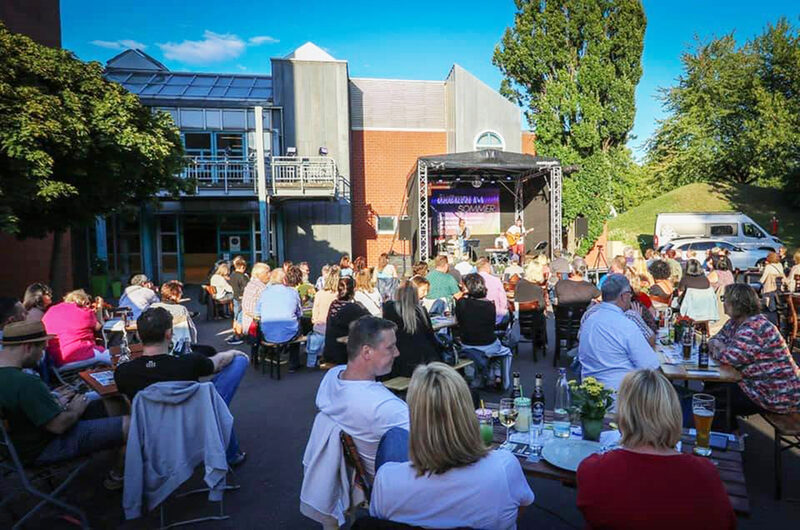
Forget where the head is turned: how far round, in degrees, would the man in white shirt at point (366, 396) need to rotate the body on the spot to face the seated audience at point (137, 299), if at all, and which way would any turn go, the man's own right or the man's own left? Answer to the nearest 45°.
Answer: approximately 90° to the man's own left

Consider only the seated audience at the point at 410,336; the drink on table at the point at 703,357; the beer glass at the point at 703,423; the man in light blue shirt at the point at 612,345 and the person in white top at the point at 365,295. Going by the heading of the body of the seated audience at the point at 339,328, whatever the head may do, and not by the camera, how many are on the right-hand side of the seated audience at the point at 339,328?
4

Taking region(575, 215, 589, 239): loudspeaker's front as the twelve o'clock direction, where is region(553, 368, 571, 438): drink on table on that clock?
The drink on table is roughly at 12 o'clock from the loudspeaker.

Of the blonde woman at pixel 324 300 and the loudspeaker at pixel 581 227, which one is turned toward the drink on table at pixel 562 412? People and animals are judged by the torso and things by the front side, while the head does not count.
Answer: the loudspeaker

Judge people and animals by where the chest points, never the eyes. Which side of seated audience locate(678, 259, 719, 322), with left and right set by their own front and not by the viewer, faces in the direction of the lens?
back

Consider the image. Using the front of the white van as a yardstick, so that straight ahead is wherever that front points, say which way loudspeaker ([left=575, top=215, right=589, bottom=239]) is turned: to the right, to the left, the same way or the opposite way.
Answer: to the right

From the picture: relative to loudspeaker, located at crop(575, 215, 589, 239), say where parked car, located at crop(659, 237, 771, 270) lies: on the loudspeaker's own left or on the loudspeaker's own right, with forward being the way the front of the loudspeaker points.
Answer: on the loudspeaker's own left

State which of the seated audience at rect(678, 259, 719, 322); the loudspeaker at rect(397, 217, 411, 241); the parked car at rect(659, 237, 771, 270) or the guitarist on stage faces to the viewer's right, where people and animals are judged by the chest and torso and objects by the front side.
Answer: the parked car

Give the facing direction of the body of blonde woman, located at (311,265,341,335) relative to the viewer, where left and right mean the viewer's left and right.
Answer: facing away from the viewer and to the right of the viewer

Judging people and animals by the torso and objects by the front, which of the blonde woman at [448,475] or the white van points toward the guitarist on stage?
the blonde woman

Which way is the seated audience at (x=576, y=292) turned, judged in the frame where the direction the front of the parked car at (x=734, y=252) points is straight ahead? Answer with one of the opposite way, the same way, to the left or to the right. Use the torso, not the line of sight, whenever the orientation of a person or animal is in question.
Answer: to the left

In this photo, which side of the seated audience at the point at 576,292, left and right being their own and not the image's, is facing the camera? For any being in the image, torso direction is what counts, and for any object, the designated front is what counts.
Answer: back

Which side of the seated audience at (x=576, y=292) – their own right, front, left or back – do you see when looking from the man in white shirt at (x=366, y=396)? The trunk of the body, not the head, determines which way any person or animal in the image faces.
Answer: back

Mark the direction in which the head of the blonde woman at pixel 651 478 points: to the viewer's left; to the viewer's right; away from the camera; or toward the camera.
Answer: away from the camera

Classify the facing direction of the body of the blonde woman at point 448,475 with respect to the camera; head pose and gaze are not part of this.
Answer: away from the camera
